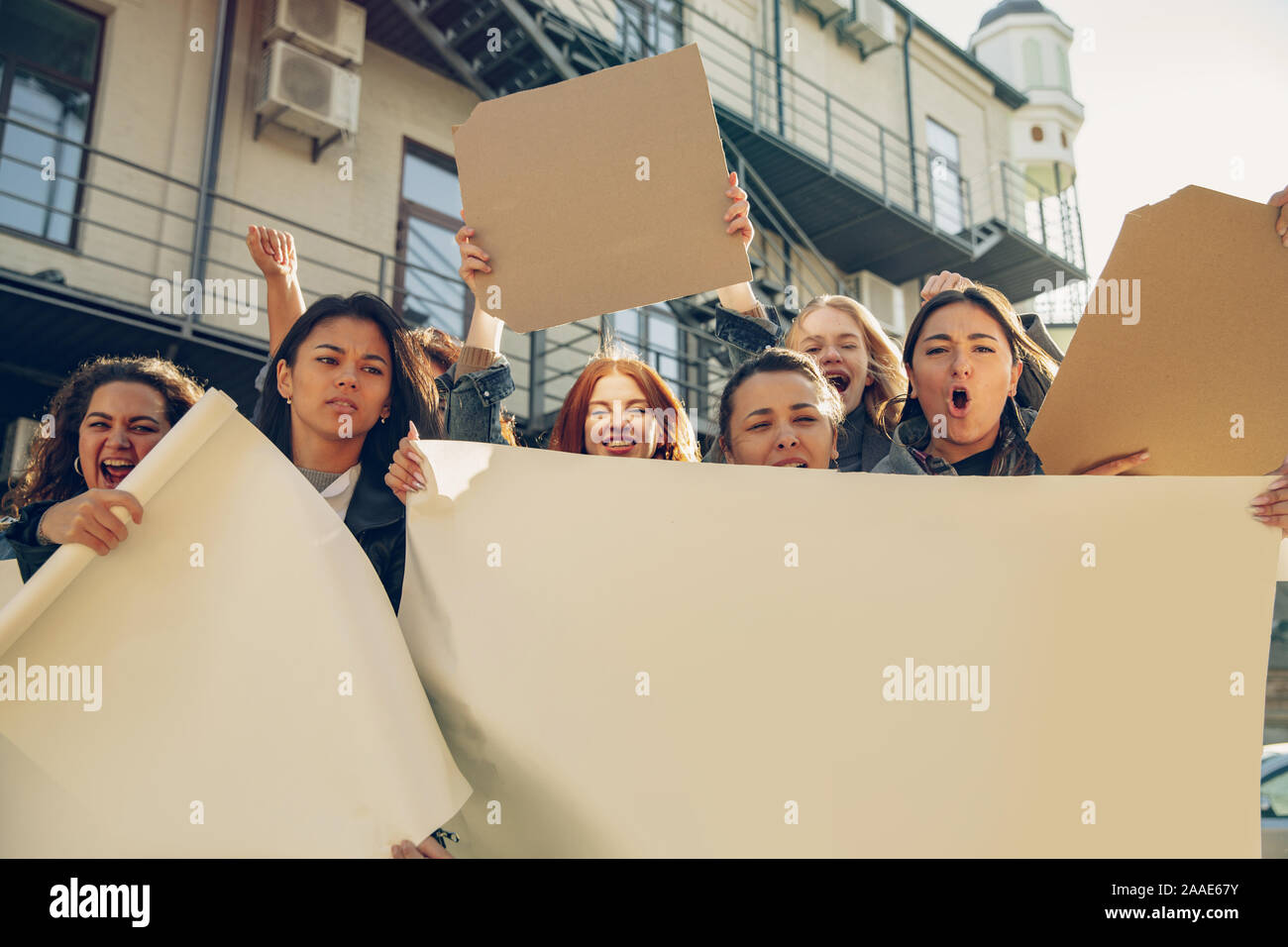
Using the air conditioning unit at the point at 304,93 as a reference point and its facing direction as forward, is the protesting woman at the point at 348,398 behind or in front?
in front

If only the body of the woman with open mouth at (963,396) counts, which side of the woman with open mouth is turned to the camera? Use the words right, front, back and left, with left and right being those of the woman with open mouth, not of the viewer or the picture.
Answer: front

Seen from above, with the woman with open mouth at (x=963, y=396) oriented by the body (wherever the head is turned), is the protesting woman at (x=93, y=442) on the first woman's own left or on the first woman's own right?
on the first woman's own right

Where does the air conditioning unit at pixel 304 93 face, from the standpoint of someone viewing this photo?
facing the viewer and to the right of the viewer

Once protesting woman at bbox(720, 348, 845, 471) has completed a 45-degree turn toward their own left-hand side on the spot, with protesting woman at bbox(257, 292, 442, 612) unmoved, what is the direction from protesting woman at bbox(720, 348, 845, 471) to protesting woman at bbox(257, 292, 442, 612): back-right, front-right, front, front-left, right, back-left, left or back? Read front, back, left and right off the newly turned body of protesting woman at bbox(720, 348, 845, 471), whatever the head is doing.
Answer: back-right

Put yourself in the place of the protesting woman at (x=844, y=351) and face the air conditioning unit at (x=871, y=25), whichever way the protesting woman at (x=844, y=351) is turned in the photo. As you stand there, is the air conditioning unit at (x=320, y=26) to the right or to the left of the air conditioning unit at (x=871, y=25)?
left

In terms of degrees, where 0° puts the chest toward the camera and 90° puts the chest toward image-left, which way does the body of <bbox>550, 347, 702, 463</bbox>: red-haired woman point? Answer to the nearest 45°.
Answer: approximately 0°

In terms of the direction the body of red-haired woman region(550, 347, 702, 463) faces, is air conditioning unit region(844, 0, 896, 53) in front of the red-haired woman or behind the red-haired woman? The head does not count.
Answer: behind

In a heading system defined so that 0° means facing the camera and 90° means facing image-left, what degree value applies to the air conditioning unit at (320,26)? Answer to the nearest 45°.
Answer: approximately 315°

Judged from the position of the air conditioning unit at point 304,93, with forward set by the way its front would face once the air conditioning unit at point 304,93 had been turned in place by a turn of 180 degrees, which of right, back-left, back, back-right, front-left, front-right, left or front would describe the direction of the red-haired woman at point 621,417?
back-left

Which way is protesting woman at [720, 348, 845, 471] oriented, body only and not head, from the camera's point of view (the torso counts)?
toward the camera

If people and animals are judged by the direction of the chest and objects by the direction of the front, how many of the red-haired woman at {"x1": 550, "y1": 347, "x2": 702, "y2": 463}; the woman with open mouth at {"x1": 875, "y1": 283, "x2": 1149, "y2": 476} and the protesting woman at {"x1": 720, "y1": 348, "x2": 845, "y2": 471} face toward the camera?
3

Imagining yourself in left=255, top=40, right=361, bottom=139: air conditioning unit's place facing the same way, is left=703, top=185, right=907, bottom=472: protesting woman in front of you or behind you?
in front
